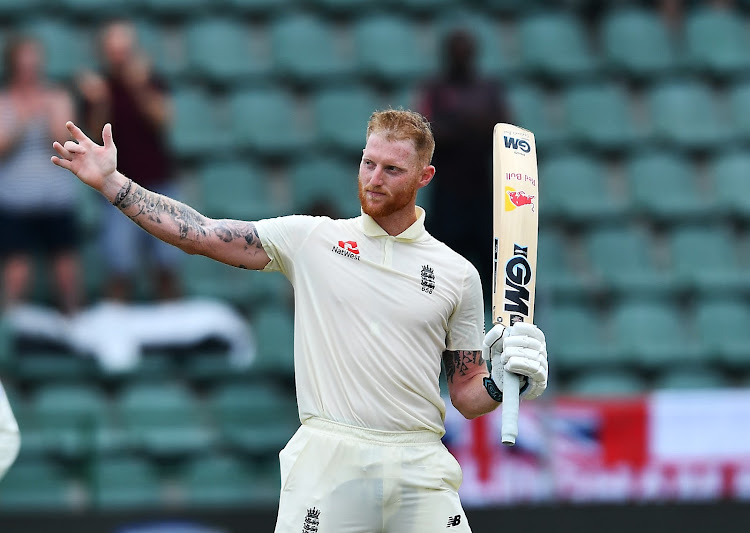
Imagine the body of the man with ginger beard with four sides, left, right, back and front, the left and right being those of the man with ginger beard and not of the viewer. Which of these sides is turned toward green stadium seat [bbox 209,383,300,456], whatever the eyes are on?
back

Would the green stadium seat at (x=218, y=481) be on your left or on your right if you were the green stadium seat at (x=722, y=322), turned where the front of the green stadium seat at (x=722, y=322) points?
on your right

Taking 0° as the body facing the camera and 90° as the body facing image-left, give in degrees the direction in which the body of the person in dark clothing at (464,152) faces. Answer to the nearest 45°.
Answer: approximately 0°

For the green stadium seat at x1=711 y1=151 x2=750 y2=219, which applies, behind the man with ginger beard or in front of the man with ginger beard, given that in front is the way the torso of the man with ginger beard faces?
behind

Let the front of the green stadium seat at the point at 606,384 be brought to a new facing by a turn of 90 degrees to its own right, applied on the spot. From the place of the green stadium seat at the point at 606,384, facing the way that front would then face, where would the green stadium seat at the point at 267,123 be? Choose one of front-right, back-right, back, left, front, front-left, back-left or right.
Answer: front

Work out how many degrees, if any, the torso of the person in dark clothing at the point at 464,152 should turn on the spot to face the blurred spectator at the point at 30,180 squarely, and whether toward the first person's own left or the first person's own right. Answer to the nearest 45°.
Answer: approximately 90° to the first person's own right

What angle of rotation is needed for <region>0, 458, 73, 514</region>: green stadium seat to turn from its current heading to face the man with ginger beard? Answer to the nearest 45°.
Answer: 0° — it already faces them
